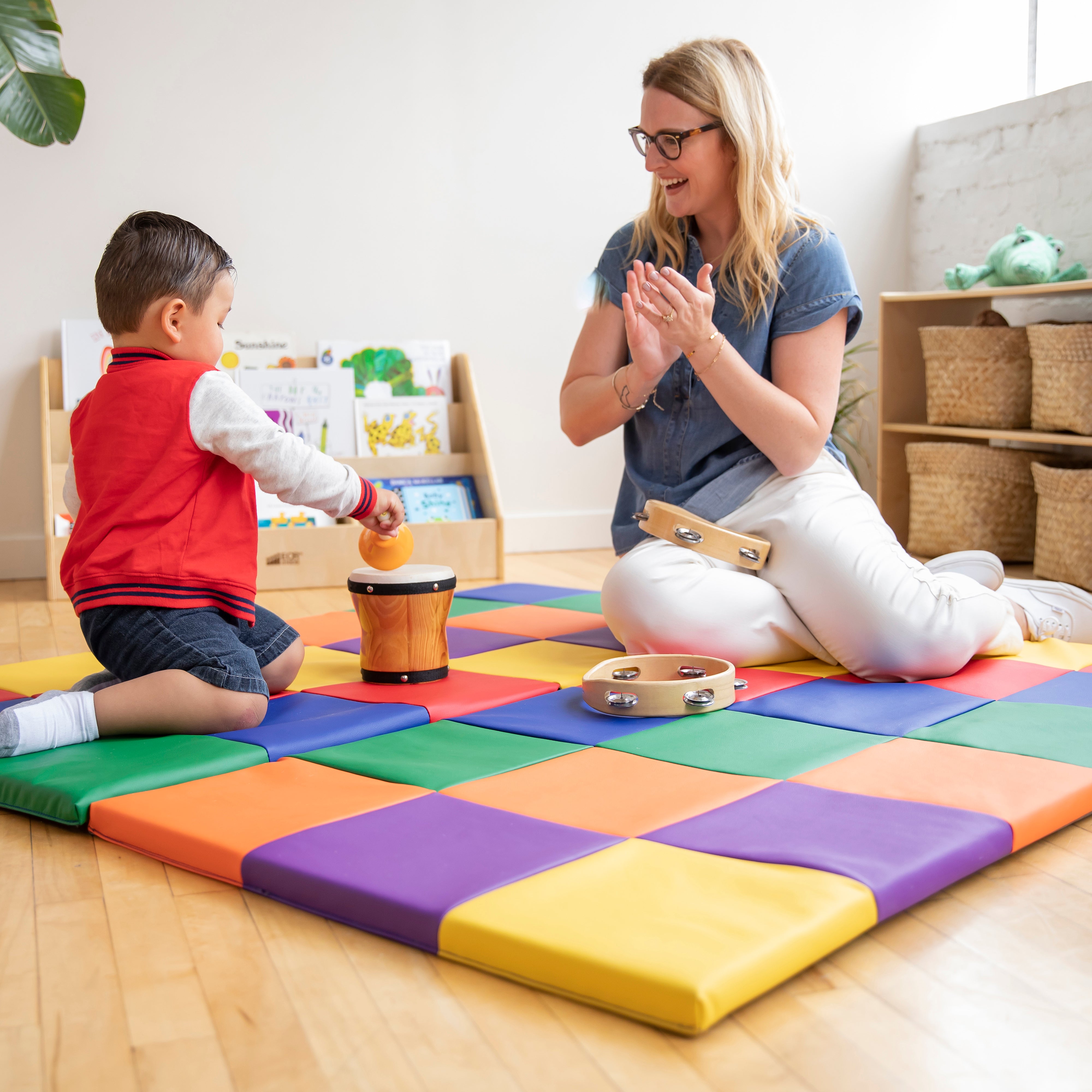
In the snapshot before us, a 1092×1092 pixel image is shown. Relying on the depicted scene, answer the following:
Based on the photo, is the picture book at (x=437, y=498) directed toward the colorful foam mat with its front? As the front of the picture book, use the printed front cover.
yes

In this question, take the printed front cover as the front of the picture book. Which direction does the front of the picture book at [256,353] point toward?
toward the camera

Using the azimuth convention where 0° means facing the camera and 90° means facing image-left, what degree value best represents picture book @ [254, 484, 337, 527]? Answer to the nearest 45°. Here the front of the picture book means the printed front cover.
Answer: approximately 0°

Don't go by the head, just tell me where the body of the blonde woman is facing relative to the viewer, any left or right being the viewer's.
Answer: facing the viewer and to the left of the viewer

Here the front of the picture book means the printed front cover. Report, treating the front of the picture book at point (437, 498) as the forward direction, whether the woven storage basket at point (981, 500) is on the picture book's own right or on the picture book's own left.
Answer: on the picture book's own left

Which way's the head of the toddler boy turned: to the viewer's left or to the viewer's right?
to the viewer's right

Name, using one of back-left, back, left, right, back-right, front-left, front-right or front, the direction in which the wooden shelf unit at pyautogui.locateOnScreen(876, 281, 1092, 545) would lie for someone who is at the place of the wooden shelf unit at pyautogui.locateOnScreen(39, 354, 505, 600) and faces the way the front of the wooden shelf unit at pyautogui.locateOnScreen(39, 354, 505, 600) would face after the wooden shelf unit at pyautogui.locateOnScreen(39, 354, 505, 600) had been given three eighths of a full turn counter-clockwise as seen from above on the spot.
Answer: front-right

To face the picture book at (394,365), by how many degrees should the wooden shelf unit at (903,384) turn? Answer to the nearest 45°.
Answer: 0° — it already faces it

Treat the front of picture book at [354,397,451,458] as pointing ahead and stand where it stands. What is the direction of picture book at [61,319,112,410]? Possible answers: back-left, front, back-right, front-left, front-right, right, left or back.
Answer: right
